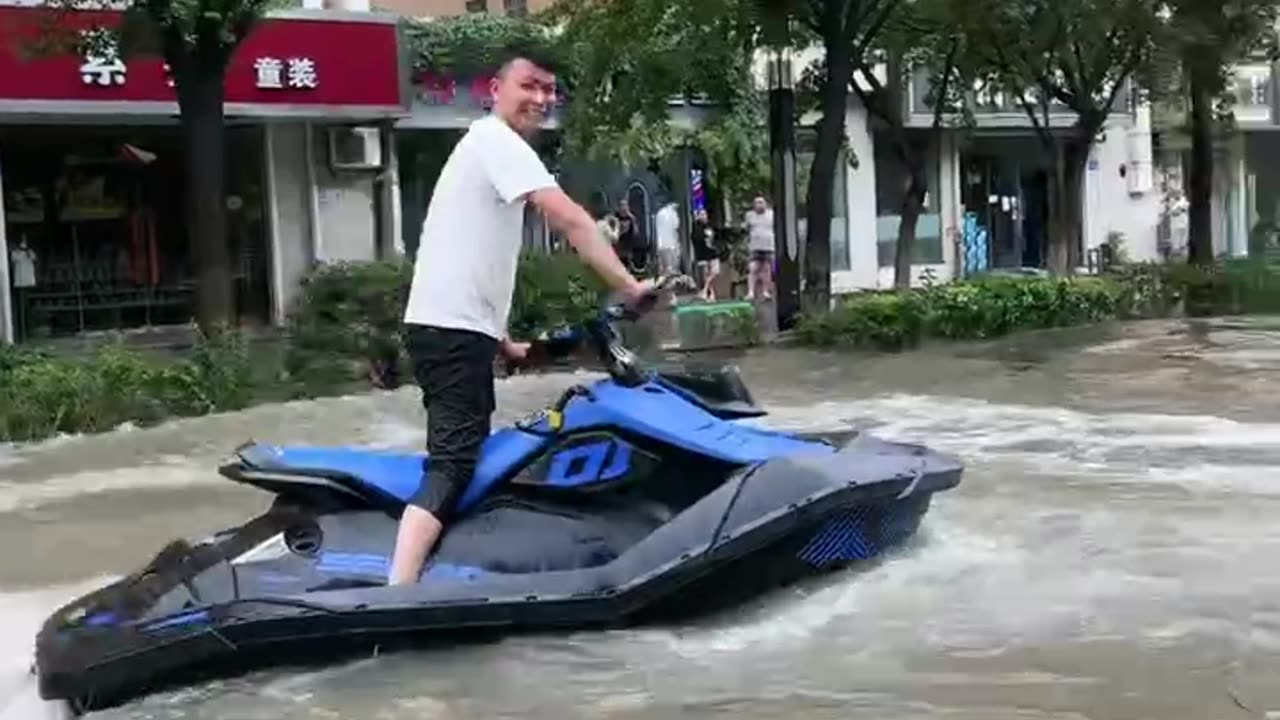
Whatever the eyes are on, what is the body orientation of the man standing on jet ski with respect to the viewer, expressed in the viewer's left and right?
facing to the right of the viewer

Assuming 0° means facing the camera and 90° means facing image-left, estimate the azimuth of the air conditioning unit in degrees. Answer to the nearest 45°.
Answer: approximately 0°

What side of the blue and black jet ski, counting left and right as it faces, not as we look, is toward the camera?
right

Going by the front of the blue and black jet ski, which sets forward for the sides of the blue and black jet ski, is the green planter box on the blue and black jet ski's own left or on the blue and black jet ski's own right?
on the blue and black jet ski's own left

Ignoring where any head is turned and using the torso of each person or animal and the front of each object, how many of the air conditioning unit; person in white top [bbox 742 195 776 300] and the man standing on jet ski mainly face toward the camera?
2

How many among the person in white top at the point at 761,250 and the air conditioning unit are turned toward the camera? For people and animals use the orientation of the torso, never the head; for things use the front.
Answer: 2

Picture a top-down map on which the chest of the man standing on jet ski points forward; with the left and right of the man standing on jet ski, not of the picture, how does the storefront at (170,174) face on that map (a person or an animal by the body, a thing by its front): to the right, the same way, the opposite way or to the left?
to the right

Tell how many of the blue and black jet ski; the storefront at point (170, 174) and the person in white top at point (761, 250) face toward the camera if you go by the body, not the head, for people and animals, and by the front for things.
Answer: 2

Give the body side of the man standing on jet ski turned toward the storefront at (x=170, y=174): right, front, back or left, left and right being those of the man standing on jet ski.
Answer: left
